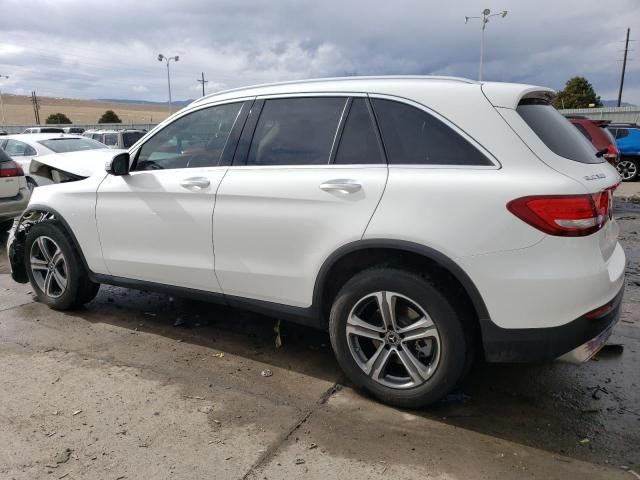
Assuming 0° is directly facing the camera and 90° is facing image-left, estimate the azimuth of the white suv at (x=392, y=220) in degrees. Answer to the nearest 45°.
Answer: approximately 135°

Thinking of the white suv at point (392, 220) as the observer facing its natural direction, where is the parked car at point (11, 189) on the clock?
The parked car is roughly at 12 o'clock from the white suv.

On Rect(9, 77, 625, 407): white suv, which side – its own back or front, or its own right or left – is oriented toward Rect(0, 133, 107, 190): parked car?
front

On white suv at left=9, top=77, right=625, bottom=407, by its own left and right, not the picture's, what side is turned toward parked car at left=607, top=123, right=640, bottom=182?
right

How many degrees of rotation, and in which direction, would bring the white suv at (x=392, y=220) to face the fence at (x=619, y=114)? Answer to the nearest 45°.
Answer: approximately 90° to its right

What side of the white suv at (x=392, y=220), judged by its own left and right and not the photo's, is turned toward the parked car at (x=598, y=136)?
right
